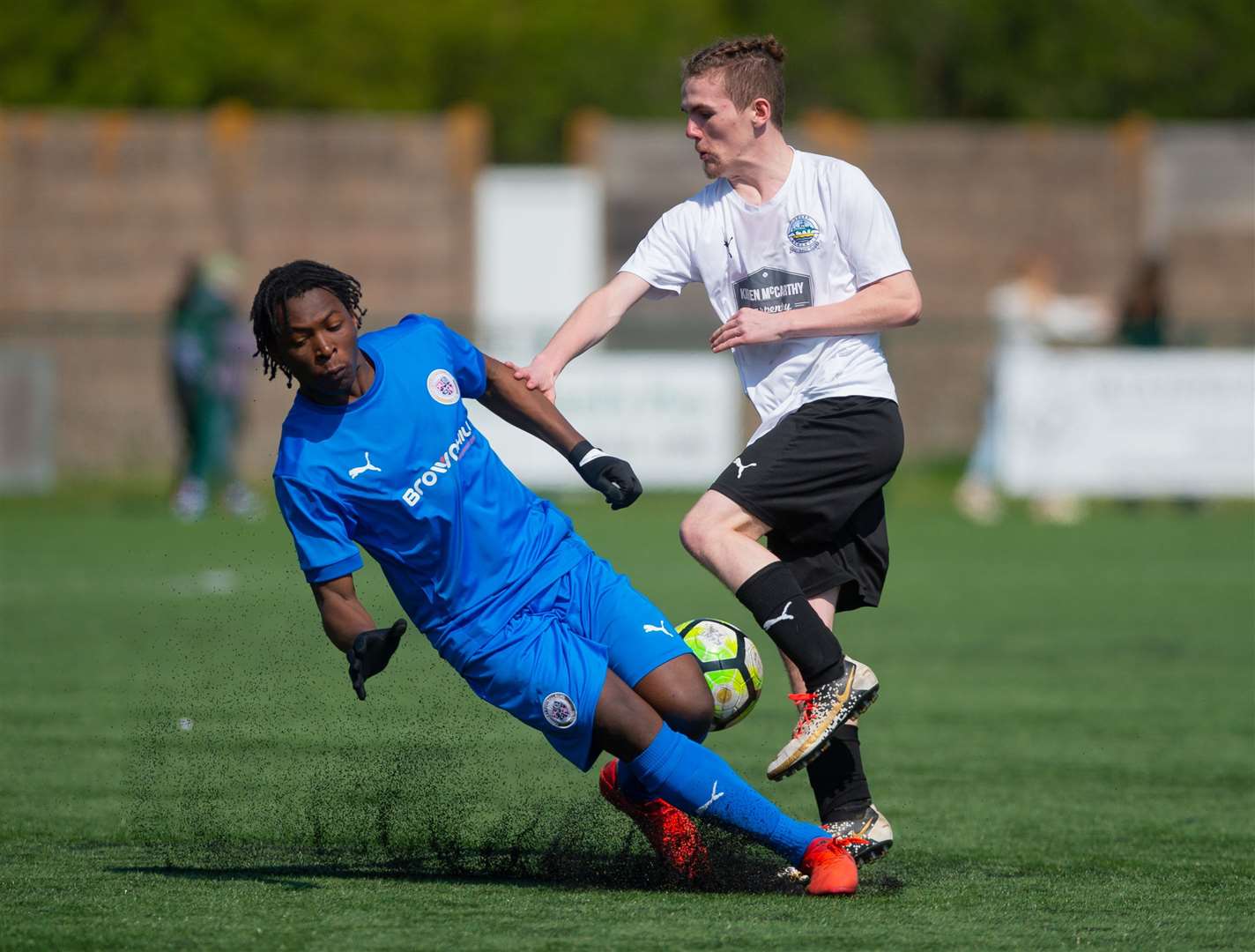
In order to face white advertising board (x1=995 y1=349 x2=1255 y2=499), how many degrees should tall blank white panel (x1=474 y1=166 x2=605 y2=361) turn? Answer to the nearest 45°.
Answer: approximately 45° to its left

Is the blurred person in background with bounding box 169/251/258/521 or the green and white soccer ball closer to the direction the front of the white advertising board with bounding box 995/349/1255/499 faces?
the green and white soccer ball

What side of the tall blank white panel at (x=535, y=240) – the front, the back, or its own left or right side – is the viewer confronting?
front

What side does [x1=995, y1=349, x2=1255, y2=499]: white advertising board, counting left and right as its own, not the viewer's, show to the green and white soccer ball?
front

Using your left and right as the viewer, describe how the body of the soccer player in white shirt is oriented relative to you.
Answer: facing the viewer and to the left of the viewer

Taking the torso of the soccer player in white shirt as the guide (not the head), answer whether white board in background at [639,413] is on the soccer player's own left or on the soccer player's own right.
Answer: on the soccer player's own right

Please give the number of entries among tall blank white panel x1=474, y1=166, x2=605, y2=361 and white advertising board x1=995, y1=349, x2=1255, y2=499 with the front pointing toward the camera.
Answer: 2

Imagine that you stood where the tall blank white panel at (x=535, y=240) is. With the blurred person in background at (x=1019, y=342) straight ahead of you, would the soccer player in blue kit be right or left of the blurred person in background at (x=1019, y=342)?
right

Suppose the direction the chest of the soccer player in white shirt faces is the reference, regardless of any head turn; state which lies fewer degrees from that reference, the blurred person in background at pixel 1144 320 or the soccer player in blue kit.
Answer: the soccer player in blue kit

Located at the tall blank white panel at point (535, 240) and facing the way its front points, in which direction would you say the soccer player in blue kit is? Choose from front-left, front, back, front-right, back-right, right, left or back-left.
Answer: front

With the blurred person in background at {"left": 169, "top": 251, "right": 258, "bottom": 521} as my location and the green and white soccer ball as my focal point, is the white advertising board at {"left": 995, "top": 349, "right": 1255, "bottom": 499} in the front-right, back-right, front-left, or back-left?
front-left

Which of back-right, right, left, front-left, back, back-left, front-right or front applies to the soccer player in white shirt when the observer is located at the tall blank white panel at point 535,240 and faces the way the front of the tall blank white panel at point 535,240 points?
front

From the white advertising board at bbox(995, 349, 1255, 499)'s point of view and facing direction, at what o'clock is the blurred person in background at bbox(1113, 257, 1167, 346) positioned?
The blurred person in background is roughly at 6 o'clock from the white advertising board.
